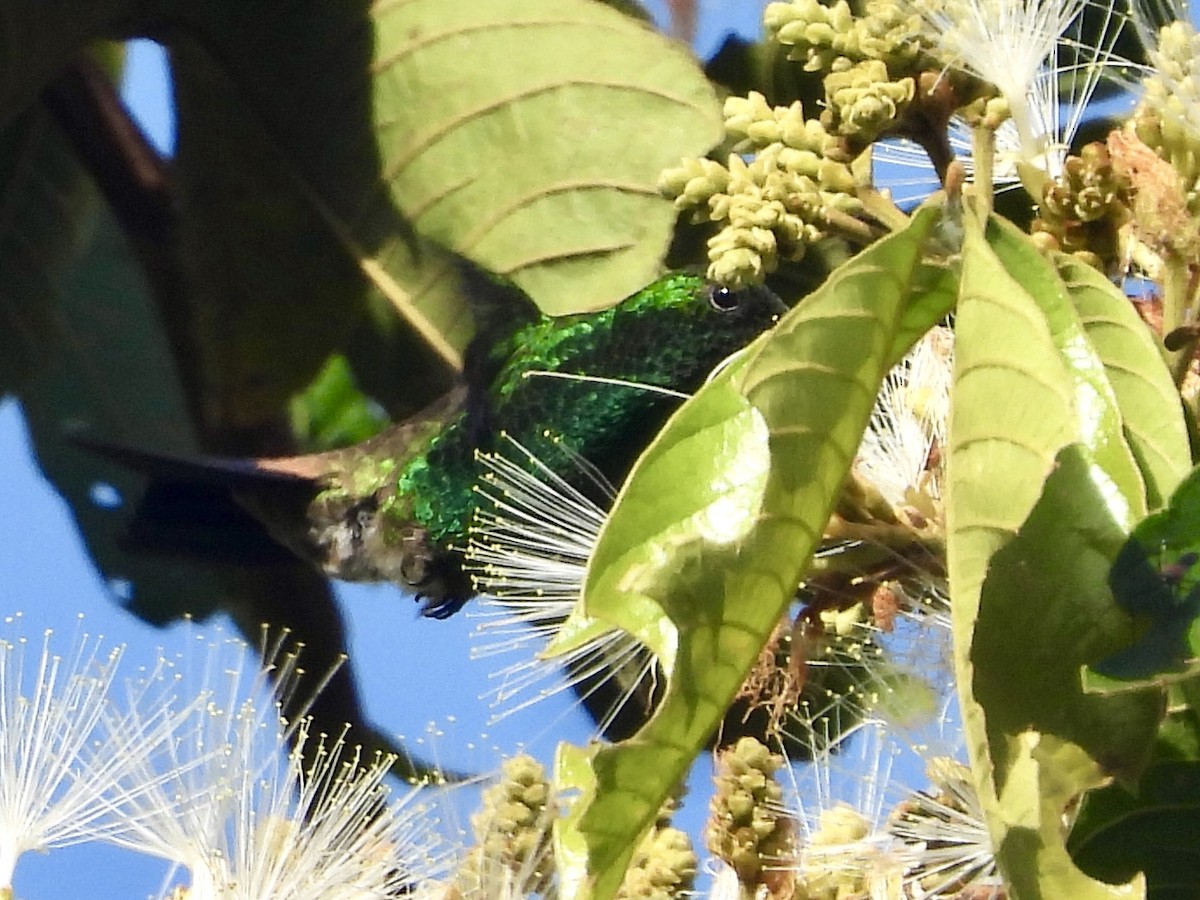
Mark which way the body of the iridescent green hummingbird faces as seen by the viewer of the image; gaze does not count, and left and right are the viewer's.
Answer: facing to the right of the viewer

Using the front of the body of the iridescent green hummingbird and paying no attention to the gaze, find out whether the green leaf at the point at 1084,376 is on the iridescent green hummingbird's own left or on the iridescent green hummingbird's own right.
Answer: on the iridescent green hummingbird's own right

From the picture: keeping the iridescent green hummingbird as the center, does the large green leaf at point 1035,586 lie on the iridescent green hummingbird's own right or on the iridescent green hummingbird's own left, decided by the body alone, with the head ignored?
on the iridescent green hummingbird's own right
